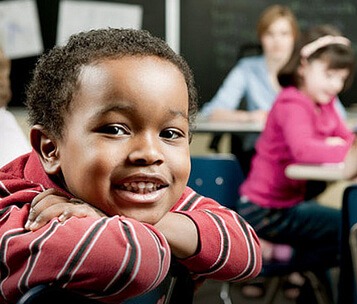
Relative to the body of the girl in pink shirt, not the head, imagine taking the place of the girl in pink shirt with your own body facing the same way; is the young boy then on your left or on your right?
on your right

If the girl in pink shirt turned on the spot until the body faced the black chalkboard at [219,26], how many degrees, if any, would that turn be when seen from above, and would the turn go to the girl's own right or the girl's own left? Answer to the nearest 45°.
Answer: approximately 90° to the girl's own left

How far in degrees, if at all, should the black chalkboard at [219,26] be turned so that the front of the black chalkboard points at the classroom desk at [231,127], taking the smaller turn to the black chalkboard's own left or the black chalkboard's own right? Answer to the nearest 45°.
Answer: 0° — it already faces it

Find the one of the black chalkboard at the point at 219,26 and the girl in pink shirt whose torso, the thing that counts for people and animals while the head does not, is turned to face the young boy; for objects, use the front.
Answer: the black chalkboard

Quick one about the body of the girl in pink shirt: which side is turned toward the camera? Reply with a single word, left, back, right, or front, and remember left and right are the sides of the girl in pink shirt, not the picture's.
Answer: right

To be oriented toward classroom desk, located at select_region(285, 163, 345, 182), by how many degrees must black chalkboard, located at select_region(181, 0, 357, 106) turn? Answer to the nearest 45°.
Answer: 0° — it already faces it

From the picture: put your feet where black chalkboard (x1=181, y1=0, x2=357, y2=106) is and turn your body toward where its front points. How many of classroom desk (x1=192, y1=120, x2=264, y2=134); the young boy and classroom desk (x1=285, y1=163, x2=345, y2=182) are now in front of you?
3

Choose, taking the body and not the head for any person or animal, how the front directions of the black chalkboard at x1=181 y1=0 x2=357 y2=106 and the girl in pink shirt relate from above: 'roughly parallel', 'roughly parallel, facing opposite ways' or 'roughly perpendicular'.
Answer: roughly perpendicular
